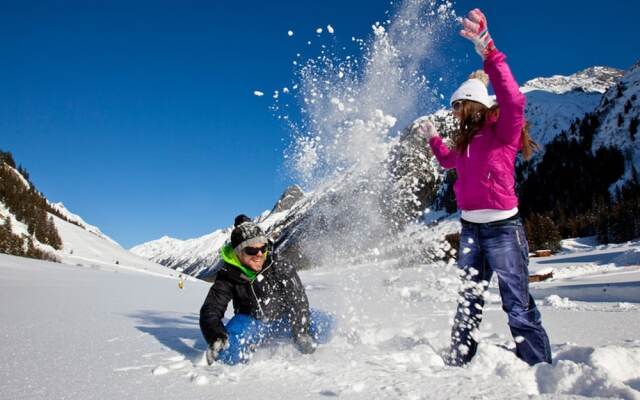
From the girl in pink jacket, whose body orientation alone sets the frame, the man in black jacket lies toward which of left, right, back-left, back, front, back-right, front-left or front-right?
front-right

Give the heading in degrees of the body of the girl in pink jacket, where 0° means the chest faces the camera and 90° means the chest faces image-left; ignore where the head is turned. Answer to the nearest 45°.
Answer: approximately 45°

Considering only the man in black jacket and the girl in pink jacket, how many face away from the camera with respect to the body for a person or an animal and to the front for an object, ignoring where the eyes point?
0

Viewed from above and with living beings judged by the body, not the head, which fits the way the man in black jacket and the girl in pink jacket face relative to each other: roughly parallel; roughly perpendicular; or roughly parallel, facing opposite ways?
roughly perpendicular

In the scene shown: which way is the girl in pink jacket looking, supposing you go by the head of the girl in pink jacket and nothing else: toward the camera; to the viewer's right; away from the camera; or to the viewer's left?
to the viewer's left

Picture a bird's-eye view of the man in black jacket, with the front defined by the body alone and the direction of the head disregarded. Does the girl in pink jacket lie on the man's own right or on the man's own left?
on the man's own left

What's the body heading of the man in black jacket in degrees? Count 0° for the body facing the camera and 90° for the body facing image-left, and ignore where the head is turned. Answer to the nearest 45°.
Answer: approximately 0°
